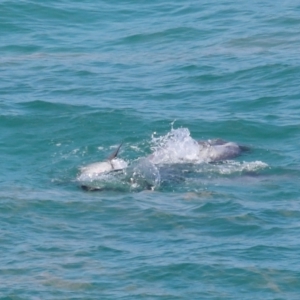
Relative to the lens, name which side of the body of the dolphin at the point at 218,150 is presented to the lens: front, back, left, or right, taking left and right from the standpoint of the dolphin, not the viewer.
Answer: right
